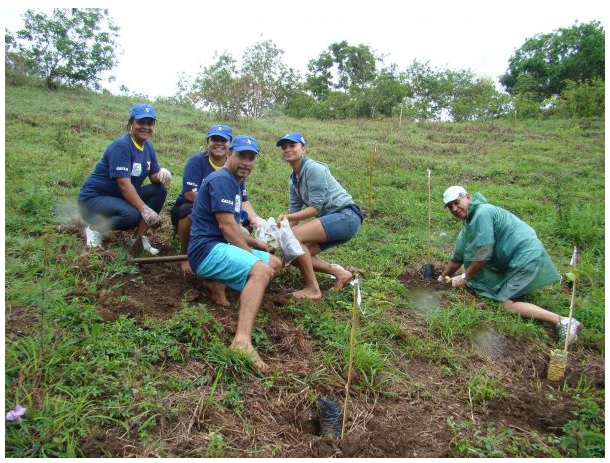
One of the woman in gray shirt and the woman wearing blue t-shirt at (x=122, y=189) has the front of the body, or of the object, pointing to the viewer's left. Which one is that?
the woman in gray shirt

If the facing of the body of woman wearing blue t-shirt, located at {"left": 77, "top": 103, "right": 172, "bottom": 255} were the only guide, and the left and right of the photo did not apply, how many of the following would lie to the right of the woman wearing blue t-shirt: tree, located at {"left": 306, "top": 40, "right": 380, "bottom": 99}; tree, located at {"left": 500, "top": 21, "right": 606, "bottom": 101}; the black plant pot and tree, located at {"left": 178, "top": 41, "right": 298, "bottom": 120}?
0

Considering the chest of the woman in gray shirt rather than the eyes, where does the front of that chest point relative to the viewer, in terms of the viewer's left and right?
facing to the left of the viewer

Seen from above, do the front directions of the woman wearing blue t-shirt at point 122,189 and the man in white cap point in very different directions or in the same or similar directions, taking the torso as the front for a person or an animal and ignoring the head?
very different directions

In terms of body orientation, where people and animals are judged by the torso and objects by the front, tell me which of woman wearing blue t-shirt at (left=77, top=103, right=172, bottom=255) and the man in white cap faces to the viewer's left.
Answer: the man in white cap

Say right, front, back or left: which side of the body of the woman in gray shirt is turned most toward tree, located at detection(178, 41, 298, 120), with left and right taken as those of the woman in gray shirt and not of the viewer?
right

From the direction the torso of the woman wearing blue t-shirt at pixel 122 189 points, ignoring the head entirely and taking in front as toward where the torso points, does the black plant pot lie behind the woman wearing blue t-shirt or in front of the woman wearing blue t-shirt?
in front

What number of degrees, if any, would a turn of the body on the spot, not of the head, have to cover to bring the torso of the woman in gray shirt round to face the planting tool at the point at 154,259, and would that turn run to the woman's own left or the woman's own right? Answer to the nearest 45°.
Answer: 0° — they already face it

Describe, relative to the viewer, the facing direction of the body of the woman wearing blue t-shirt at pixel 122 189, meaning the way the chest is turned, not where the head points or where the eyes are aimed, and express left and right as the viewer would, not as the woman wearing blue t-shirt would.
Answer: facing the viewer and to the right of the viewer

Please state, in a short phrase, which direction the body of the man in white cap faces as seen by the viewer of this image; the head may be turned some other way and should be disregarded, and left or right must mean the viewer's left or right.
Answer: facing to the left of the viewer

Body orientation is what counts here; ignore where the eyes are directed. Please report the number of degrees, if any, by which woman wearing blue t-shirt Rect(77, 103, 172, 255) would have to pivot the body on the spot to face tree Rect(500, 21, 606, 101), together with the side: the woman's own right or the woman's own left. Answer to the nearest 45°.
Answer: approximately 90° to the woman's own left
